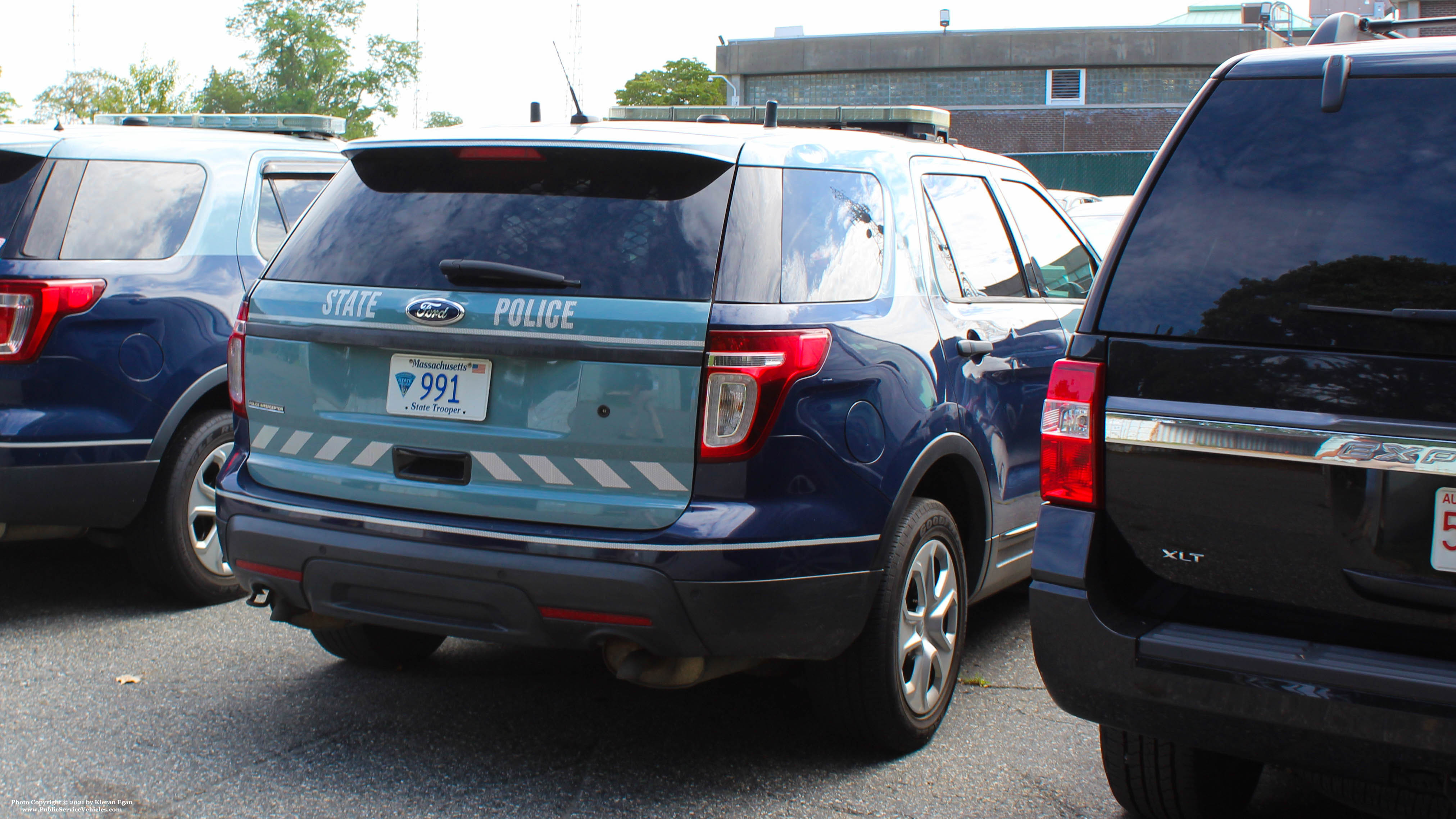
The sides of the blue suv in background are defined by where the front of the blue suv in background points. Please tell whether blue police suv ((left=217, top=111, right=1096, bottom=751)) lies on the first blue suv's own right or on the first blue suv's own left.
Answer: on the first blue suv's own right

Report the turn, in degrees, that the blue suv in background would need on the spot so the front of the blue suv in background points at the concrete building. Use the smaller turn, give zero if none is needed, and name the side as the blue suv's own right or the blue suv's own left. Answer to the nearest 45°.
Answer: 0° — it already faces it

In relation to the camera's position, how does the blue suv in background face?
facing away from the viewer and to the right of the viewer

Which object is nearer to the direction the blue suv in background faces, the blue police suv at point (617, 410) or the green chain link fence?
the green chain link fence

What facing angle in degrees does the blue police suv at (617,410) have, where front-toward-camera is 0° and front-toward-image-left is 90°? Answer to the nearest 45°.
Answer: approximately 225°

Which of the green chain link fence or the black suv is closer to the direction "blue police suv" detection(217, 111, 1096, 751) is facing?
the green chain link fence

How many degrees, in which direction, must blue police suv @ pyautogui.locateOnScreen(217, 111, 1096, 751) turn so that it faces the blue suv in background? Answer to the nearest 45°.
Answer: approximately 90° to its left
